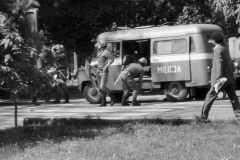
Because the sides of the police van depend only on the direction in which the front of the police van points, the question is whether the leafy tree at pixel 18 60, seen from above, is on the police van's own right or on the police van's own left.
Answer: on the police van's own left

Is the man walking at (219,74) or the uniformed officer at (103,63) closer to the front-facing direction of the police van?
the uniformed officer

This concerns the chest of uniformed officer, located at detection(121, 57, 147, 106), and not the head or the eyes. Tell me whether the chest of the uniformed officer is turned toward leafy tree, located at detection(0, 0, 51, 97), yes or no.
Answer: no

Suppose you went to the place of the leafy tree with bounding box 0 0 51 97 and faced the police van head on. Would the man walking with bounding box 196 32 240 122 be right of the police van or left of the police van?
right

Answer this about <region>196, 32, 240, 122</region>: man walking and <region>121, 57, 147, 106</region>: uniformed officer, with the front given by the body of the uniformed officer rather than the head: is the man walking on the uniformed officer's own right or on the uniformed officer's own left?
on the uniformed officer's own right

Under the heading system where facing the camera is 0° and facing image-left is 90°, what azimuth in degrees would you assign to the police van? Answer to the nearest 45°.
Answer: approximately 135°

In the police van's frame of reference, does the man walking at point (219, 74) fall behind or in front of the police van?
behind

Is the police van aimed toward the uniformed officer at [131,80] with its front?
no

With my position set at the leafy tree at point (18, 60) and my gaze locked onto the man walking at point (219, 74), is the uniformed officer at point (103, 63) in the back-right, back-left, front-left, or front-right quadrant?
front-left
